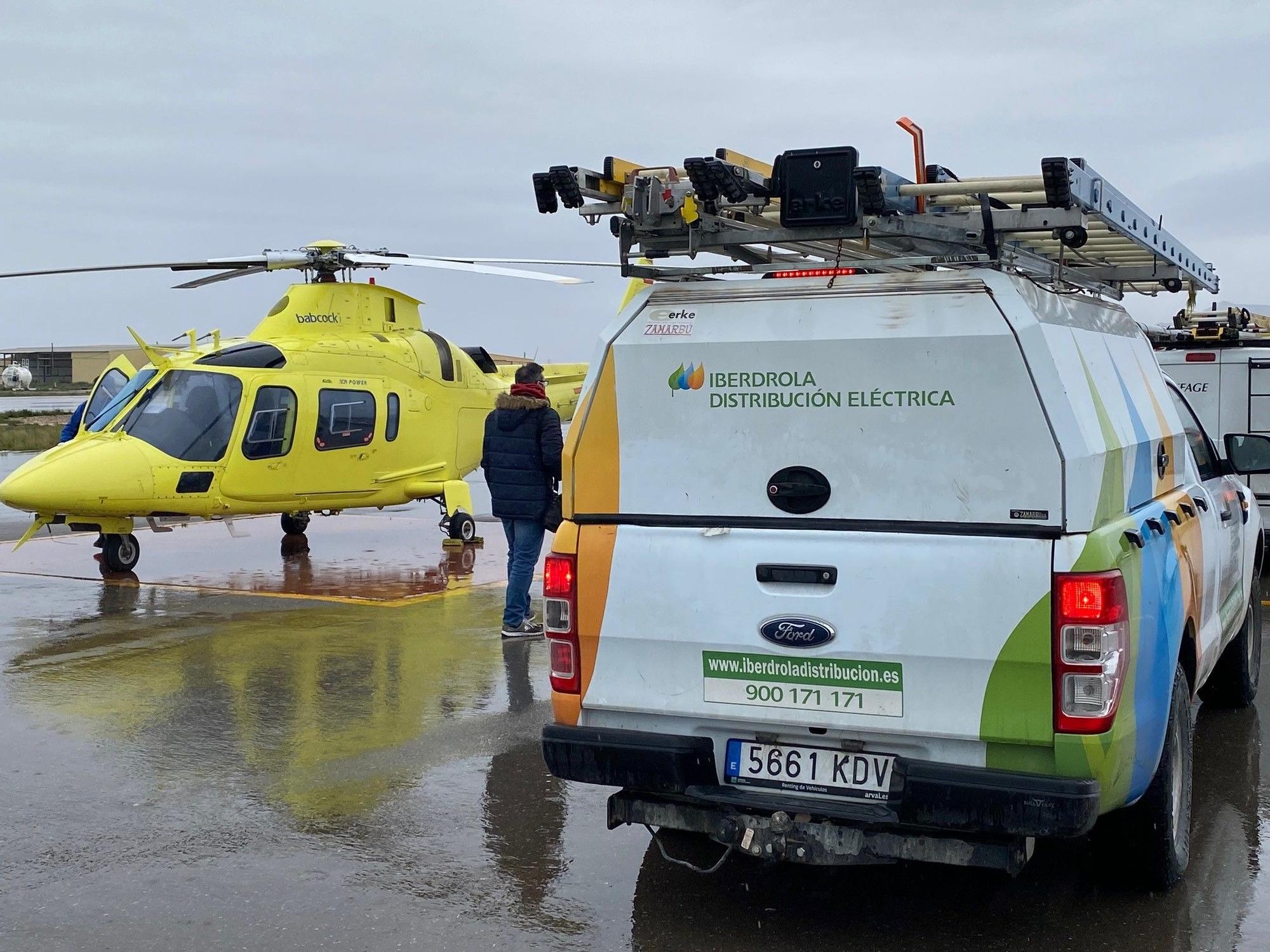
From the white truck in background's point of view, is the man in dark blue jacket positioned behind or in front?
behind

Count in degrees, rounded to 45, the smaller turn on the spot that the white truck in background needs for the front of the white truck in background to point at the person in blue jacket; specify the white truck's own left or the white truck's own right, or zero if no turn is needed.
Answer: approximately 90° to the white truck's own left

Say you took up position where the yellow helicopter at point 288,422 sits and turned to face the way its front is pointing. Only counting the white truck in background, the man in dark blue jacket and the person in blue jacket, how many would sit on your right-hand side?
1

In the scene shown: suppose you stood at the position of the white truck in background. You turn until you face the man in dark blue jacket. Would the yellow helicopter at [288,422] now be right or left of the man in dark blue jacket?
right

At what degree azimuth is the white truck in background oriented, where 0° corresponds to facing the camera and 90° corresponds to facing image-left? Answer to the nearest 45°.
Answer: approximately 180°

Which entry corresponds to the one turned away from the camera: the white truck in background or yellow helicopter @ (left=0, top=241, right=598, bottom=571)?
the white truck in background

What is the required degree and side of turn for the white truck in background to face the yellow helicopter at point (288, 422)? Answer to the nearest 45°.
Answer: approximately 90° to its left

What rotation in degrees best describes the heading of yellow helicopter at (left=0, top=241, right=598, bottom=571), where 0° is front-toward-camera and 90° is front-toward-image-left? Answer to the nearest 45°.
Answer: approximately 45°
